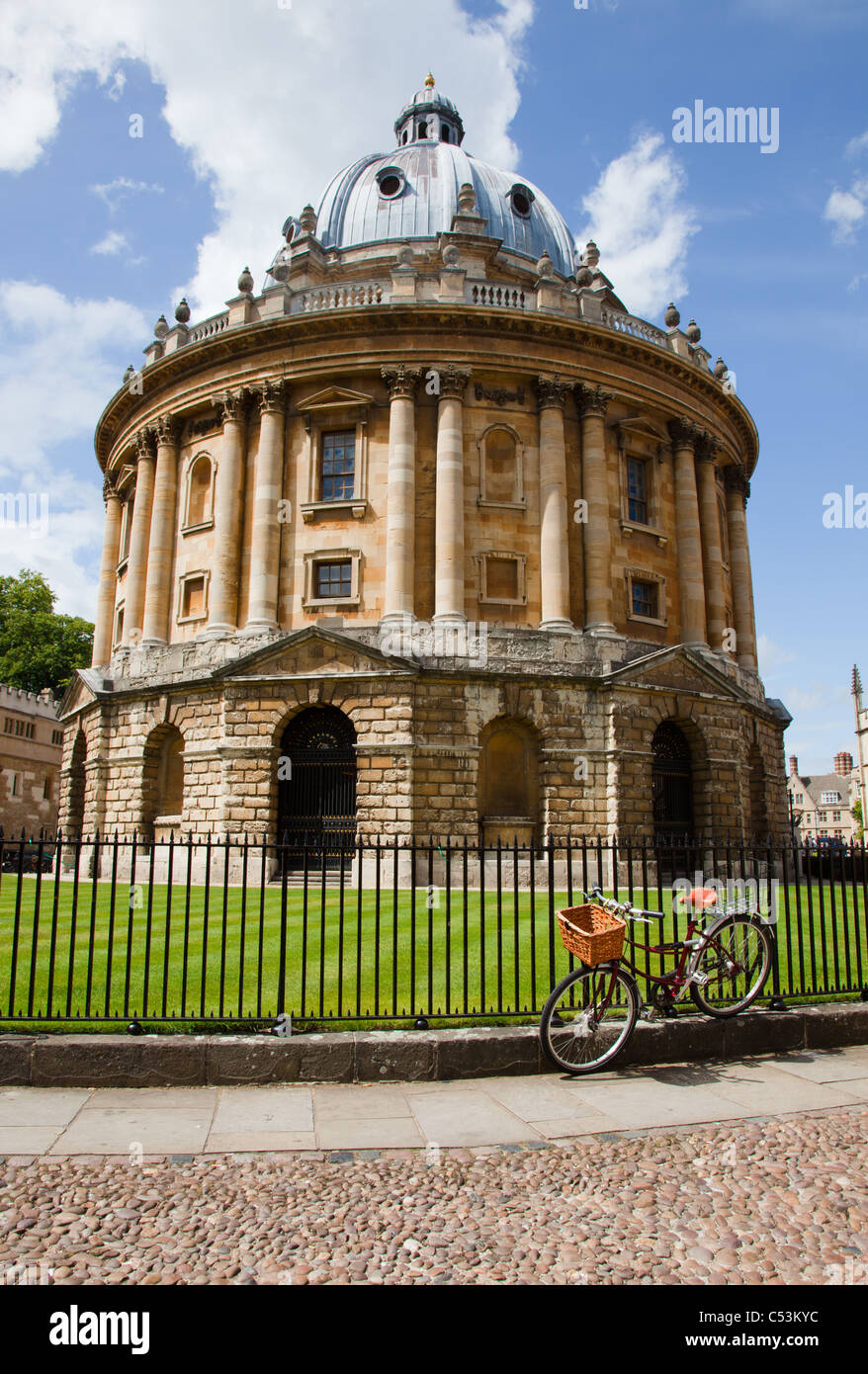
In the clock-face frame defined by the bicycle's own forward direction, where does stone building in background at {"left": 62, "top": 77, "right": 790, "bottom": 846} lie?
The stone building in background is roughly at 4 o'clock from the bicycle.

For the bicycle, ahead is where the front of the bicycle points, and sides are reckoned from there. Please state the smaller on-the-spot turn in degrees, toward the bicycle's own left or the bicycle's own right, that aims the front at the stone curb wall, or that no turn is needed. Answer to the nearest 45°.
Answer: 0° — it already faces it

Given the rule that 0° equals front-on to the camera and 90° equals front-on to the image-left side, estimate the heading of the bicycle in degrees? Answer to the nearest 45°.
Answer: approximately 45°
